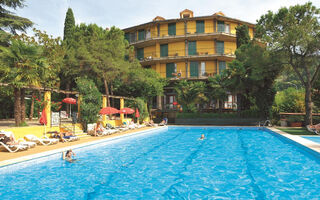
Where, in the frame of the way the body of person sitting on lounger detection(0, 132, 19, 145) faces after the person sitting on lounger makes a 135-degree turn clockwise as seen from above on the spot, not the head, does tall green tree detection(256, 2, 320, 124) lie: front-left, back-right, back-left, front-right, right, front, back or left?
back-left

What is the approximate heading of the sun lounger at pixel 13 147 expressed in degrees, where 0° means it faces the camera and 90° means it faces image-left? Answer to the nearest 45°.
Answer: approximately 270°

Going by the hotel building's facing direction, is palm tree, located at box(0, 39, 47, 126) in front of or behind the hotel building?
in front

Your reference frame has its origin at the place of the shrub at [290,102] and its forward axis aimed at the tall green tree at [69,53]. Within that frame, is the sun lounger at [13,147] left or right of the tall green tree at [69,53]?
left

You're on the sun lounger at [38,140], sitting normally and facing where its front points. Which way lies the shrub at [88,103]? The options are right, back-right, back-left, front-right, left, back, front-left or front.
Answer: front-left

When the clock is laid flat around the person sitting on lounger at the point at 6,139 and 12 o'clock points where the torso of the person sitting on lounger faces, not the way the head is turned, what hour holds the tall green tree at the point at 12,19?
The tall green tree is roughly at 9 o'clock from the person sitting on lounger.

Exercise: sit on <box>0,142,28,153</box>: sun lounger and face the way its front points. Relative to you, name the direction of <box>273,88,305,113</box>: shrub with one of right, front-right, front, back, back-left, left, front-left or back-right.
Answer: front

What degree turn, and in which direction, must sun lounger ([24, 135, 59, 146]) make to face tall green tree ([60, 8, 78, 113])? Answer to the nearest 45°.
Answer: approximately 90° to its left

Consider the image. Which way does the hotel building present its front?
toward the camera

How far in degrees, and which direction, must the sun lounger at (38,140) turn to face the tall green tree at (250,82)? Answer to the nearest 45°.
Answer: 0° — it already faces it

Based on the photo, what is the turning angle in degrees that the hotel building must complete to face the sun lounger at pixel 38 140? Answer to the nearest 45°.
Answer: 0° — it already faces it

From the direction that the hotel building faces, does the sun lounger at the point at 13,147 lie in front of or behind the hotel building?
in front

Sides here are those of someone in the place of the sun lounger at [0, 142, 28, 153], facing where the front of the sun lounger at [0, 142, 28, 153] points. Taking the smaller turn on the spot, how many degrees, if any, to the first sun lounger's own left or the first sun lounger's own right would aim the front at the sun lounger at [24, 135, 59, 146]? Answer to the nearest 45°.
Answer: approximately 45° to the first sun lounger's own left

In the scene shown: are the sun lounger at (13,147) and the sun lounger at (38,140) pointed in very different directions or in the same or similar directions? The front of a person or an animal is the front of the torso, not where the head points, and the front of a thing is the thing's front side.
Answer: same or similar directions

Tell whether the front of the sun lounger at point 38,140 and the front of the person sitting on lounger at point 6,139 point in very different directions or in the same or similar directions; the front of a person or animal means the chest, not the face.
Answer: same or similar directions

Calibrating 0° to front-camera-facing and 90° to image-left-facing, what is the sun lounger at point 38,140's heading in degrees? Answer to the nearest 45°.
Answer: approximately 270°

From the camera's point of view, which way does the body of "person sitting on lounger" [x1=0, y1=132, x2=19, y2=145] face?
to the viewer's right
